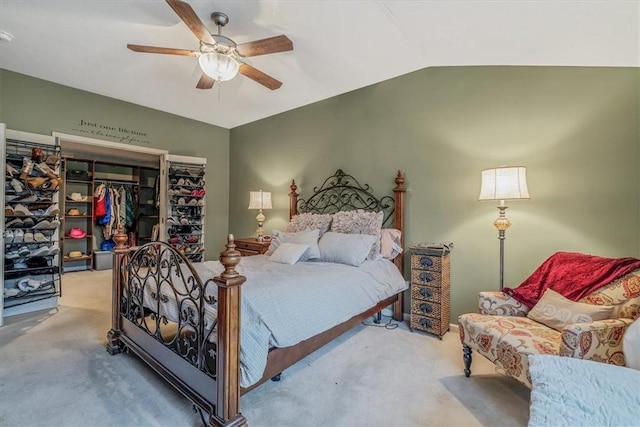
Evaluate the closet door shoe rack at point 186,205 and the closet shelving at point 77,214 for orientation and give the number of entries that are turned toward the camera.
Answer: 2

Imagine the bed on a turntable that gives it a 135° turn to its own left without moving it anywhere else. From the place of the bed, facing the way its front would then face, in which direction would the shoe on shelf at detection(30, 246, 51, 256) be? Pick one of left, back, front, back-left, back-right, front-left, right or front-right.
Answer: back-left

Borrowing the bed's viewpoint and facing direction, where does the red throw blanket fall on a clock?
The red throw blanket is roughly at 8 o'clock from the bed.

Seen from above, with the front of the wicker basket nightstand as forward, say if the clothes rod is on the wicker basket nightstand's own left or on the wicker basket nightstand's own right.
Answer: on the wicker basket nightstand's own right

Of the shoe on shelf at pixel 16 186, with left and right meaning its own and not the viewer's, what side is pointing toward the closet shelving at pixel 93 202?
left

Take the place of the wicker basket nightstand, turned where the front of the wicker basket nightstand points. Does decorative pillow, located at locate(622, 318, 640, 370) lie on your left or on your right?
on your left

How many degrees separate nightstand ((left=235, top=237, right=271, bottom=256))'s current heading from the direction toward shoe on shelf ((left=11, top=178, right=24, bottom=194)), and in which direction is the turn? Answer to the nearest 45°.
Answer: approximately 45° to its right
